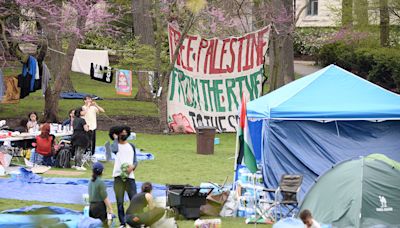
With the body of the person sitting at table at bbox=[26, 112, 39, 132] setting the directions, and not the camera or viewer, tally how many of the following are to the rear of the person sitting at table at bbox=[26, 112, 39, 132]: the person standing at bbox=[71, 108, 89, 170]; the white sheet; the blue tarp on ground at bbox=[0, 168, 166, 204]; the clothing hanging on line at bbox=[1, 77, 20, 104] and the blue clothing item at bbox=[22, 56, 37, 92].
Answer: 3

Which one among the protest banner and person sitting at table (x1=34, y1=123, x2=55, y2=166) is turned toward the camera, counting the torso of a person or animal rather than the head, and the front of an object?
the protest banner

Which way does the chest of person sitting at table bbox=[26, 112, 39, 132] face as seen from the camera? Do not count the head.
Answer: toward the camera

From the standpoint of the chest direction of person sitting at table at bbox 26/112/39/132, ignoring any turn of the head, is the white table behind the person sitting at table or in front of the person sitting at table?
in front

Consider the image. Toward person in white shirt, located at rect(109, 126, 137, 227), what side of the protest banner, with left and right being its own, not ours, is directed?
front

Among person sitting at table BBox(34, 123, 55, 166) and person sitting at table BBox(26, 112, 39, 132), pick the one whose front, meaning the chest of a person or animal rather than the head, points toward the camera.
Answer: person sitting at table BBox(26, 112, 39, 132)

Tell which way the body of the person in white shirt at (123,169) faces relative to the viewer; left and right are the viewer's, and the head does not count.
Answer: facing the viewer

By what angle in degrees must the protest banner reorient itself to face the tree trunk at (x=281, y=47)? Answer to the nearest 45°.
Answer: approximately 135° to its left

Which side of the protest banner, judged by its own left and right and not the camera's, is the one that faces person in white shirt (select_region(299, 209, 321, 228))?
front
